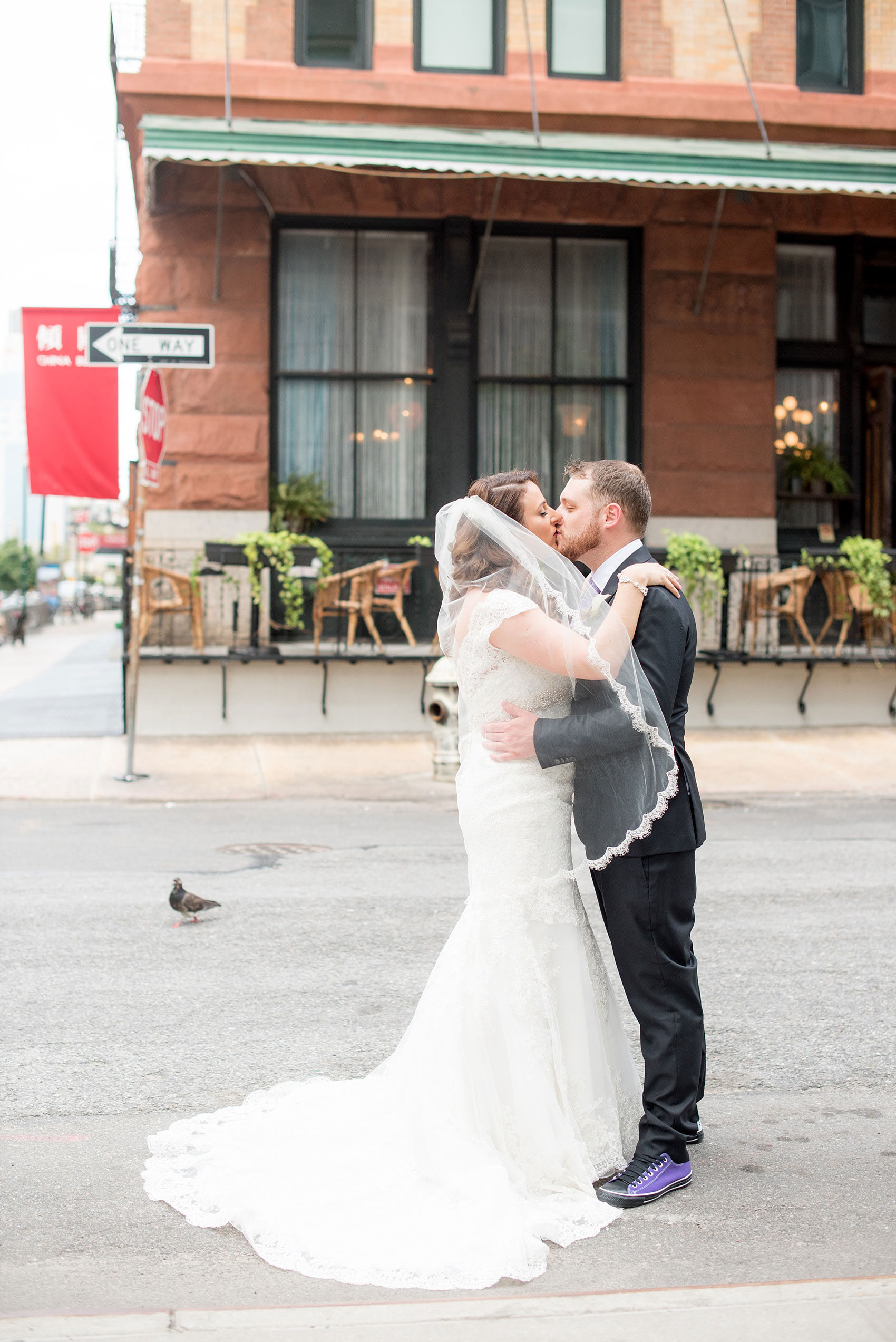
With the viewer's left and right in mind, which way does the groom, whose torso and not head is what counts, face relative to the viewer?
facing to the left of the viewer

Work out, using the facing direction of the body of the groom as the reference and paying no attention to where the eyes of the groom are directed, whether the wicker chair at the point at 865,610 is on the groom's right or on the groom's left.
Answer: on the groom's right

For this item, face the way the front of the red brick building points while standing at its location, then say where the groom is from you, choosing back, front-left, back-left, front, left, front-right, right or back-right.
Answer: front

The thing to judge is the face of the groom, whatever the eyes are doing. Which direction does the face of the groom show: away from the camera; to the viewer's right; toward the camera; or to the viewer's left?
to the viewer's left

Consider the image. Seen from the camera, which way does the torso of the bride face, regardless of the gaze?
to the viewer's right

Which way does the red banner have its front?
toward the camera

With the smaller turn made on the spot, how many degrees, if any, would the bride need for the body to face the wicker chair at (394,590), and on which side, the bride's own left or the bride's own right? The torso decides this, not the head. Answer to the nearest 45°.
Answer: approximately 90° to the bride's own left

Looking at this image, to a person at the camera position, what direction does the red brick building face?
facing the viewer

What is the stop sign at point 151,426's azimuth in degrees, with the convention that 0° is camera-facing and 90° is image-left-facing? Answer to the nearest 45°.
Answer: approximately 270°

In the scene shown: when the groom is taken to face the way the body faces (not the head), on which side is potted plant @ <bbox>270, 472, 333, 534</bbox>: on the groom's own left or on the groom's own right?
on the groom's own right
